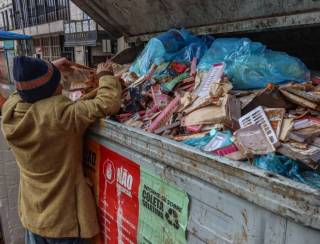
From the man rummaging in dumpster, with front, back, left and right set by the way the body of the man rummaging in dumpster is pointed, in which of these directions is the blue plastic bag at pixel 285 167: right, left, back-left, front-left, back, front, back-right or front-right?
right

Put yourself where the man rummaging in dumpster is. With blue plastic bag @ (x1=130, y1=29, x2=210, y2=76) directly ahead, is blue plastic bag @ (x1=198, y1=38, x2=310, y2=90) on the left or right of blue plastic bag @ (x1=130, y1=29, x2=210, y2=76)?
right

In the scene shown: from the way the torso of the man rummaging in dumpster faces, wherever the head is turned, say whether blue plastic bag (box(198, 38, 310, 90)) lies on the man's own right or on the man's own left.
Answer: on the man's own right

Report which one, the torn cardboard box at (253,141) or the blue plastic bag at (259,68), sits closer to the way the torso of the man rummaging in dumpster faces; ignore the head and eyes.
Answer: the blue plastic bag

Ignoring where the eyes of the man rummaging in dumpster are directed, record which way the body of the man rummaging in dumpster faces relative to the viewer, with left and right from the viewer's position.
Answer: facing away from the viewer and to the right of the viewer

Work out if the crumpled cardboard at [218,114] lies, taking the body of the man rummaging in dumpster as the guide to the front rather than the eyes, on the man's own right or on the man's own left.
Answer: on the man's own right

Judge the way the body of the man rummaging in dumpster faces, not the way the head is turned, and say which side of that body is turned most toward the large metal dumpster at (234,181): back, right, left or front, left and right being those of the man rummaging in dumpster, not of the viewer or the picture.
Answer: right

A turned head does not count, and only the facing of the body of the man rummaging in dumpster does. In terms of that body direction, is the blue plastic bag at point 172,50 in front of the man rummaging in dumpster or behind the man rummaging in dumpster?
in front
